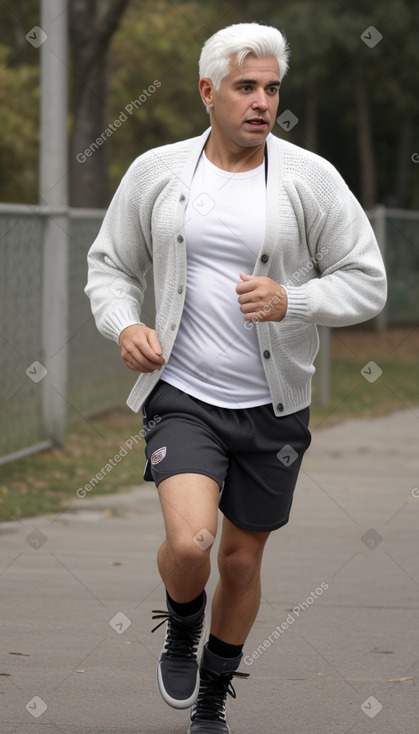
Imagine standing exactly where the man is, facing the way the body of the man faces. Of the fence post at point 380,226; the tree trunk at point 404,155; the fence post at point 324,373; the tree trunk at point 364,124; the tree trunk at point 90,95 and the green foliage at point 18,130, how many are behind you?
6

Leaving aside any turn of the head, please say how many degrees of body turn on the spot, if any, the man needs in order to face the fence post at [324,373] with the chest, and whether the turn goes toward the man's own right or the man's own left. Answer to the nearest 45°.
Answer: approximately 180°

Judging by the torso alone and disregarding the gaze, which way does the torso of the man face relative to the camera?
toward the camera

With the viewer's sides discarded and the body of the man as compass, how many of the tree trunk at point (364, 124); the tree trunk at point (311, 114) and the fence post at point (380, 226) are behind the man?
3

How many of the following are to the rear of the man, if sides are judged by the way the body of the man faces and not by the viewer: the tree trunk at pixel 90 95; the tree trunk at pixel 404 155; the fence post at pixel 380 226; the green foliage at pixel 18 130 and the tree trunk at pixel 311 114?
5

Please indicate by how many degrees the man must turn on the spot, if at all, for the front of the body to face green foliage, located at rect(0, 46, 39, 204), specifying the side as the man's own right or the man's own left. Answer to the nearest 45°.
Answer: approximately 180°

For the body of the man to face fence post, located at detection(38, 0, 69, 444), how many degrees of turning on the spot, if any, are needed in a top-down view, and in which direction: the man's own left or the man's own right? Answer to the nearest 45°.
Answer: approximately 180°

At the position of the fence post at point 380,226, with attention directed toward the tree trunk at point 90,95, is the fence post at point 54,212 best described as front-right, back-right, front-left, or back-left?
front-left

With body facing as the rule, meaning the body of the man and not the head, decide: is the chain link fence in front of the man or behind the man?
behind

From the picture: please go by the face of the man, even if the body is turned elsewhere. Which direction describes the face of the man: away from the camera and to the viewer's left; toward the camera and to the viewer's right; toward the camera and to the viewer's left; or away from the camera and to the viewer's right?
toward the camera and to the viewer's right

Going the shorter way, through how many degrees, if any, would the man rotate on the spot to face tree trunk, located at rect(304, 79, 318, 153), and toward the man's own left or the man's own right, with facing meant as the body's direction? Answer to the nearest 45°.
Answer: approximately 180°

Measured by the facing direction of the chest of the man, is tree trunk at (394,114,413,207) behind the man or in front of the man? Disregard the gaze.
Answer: behind
